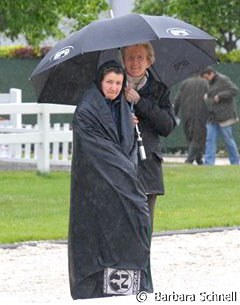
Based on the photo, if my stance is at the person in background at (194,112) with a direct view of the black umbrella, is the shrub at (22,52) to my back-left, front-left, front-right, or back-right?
back-right

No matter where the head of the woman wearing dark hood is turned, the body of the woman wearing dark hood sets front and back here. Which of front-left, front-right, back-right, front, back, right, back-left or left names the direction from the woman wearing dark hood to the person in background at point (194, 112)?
back-left

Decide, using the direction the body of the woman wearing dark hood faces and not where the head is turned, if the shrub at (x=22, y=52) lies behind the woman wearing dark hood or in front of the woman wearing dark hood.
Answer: behind

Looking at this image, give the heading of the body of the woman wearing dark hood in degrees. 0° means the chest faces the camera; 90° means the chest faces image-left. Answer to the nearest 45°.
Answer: approximately 315°

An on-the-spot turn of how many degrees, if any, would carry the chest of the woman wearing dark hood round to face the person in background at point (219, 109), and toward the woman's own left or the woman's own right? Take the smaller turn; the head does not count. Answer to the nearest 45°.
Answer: approximately 135° to the woman's own left

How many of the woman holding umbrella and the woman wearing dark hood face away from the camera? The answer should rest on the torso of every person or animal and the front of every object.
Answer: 0

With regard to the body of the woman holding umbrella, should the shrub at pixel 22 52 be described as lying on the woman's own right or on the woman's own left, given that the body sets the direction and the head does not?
on the woman's own right
